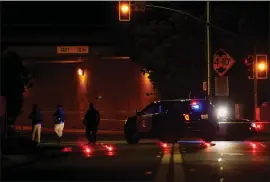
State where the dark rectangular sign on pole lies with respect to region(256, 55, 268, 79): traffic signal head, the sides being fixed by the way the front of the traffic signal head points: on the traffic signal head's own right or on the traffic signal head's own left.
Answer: on the traffic signal head's own right

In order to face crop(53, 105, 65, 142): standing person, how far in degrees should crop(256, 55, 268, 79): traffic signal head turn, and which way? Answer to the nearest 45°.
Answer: approximately 45° to its right

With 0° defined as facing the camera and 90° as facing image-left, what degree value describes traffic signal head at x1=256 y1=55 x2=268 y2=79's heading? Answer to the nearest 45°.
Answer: approximately 0°

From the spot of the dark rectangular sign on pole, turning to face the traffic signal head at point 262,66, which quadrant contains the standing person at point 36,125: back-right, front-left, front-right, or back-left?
back-right

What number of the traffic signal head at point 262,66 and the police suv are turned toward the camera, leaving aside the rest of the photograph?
1
